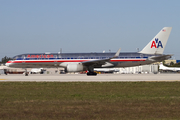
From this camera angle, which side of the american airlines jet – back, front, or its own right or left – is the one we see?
left
